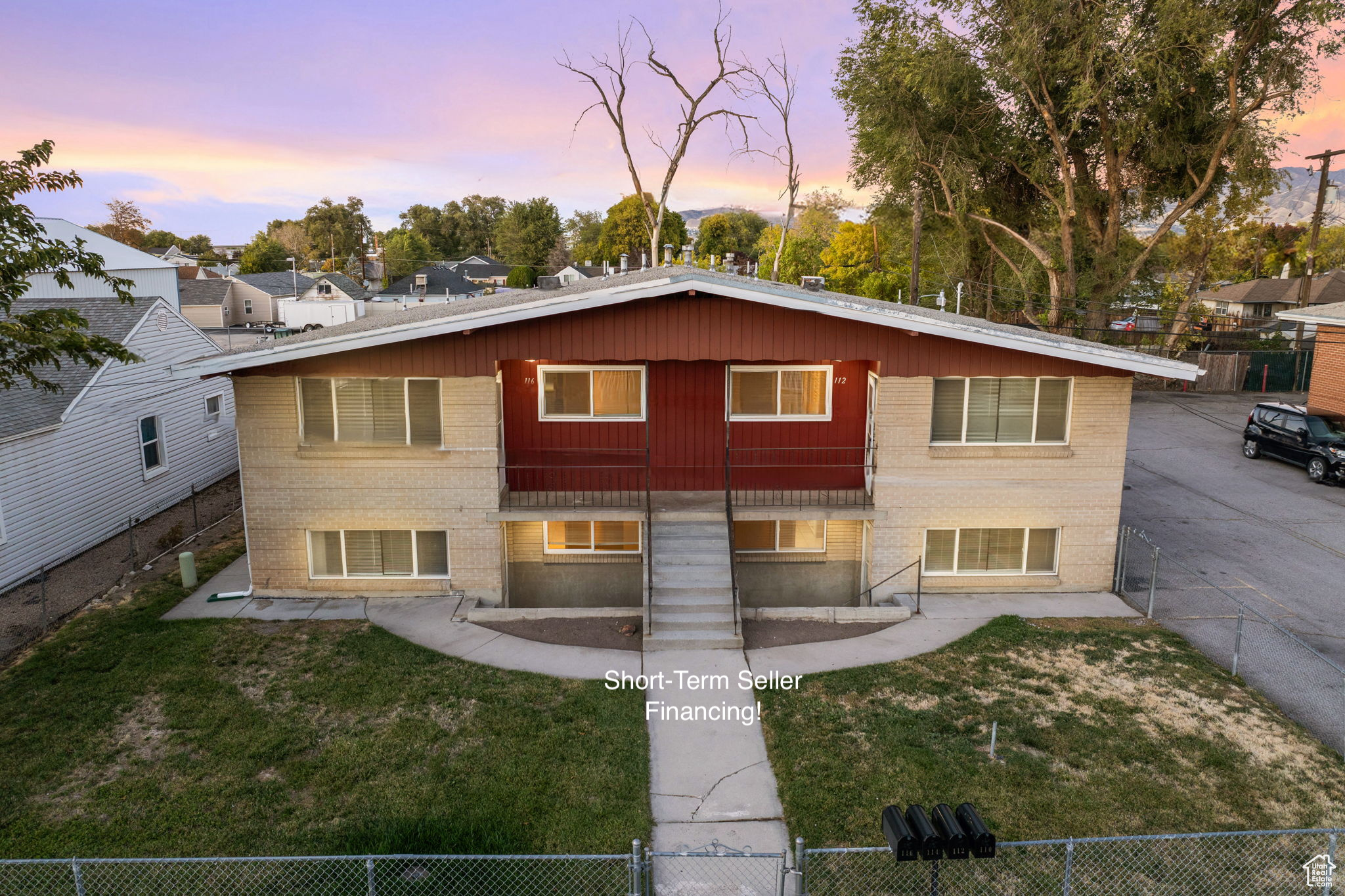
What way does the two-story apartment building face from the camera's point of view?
toward the camera

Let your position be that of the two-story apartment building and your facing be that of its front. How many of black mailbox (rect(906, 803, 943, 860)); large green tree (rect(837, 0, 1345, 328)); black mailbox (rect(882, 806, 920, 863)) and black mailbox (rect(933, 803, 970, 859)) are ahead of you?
3

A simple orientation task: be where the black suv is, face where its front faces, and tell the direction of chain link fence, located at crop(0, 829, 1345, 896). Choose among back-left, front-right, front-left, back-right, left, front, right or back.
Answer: front-right

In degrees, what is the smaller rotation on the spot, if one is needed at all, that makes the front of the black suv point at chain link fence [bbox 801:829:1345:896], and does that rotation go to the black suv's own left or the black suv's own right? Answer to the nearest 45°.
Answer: approximately 45° to the black suv's own right

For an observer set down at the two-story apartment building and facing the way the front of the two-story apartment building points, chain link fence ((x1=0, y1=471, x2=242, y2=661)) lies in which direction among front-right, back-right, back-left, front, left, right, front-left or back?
right

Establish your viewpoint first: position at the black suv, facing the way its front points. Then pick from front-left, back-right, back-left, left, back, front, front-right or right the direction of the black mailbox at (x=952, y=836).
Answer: front-right

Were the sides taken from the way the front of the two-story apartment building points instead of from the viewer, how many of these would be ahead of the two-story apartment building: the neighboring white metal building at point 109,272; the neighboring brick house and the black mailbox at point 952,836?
1

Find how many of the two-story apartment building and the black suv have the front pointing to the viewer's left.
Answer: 0

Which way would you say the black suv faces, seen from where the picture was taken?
facing the viewer and to the right of the viewer

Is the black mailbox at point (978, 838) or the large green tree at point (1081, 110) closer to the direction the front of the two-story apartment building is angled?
the black mailbox

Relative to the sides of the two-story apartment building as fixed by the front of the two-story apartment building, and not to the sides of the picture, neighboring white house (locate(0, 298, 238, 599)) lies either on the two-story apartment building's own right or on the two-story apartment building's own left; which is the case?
on the two-story apartment building's own right

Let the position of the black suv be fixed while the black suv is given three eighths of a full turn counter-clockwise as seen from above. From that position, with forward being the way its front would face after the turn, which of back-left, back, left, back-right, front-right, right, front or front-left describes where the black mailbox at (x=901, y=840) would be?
back

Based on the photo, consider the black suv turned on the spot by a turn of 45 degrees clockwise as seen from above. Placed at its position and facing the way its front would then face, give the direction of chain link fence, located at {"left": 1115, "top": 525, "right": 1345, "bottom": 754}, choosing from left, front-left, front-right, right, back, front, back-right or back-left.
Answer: front

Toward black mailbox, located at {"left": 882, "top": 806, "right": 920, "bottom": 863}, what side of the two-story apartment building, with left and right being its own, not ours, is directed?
front
